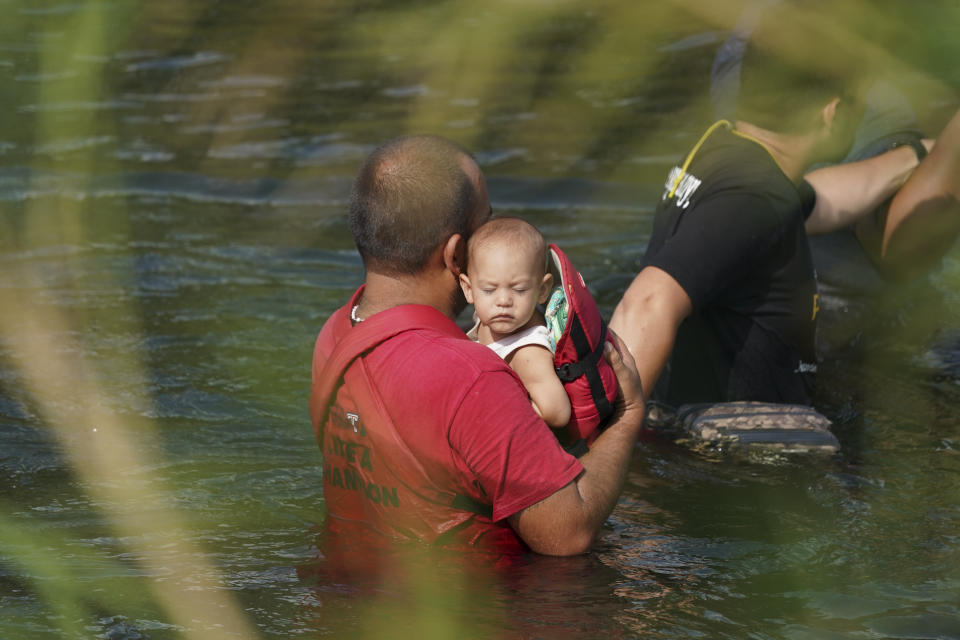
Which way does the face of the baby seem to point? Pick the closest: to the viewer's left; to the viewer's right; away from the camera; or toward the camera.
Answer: toward the camera

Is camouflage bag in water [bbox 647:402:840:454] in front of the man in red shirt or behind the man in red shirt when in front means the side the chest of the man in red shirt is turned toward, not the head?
in front

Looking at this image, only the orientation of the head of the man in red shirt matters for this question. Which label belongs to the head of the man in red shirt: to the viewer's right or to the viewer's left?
to the viewer's right

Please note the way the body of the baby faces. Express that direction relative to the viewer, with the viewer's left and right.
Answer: facing the viewer and to the left of the viewer

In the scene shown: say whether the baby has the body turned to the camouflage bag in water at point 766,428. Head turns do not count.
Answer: no

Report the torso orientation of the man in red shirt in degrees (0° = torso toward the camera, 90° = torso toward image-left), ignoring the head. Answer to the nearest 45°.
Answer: approximately 225°
